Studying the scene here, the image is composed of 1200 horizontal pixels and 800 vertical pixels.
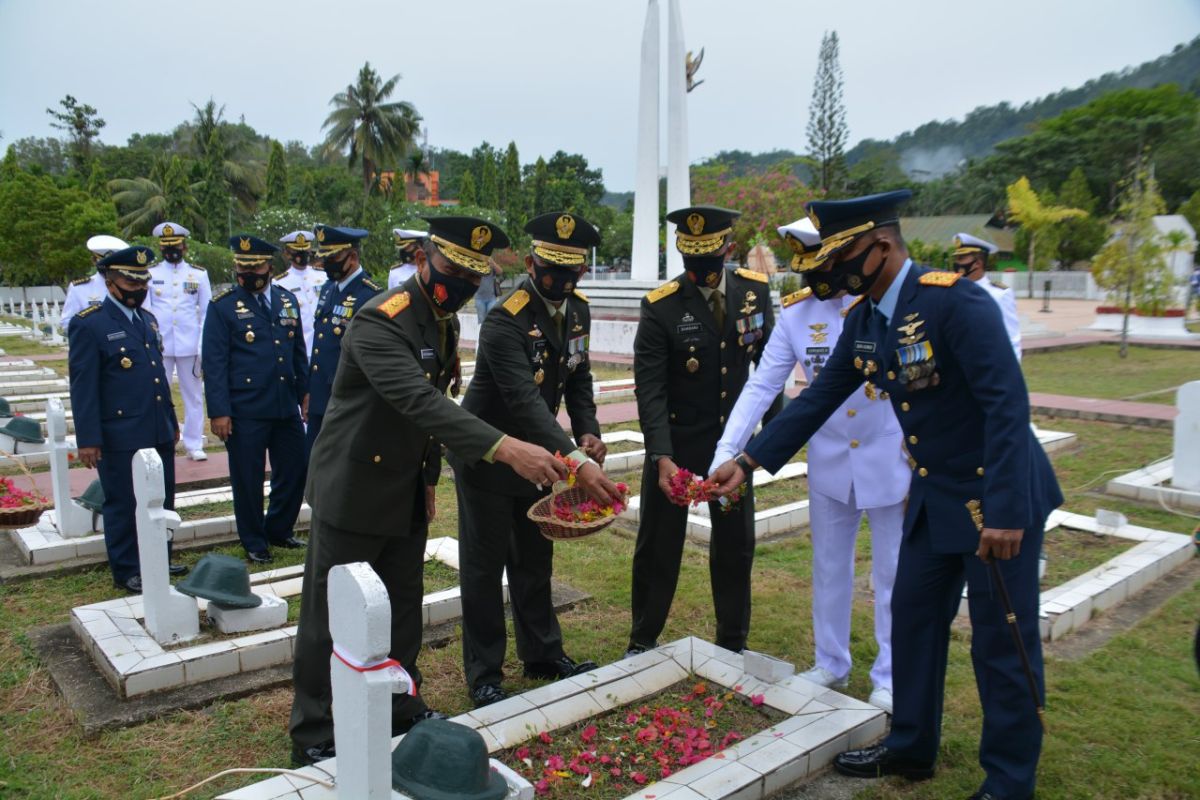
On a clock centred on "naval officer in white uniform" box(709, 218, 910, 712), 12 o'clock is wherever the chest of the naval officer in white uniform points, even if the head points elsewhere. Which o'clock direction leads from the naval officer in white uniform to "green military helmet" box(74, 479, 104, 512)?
The green military helmet is roughly at 2 o'clock from the naval officer in white uniform.

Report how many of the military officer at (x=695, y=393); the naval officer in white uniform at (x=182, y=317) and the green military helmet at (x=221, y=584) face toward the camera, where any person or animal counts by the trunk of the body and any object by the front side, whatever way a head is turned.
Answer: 2

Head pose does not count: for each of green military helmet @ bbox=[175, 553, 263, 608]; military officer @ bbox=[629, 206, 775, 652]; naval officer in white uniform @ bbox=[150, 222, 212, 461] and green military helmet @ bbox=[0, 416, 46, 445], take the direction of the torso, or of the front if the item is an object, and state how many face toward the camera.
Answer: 2

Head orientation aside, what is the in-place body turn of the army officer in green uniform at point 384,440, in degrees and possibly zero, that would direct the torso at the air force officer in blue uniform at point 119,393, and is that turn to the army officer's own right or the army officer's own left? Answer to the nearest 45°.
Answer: approximately 180°

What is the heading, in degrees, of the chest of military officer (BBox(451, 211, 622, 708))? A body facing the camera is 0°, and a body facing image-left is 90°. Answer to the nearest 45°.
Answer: approximately 315°

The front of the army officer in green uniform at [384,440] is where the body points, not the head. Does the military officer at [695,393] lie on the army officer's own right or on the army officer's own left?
on the army officer's own left

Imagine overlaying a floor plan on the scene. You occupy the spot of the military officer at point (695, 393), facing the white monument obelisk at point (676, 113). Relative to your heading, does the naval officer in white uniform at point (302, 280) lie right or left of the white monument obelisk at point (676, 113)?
left

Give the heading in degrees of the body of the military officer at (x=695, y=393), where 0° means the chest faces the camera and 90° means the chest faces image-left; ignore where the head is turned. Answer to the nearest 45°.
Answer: approximately 0°

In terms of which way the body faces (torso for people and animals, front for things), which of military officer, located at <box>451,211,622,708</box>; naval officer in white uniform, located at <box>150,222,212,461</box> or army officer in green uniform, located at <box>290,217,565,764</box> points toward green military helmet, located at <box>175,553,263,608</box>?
the naval officer in white uniform
